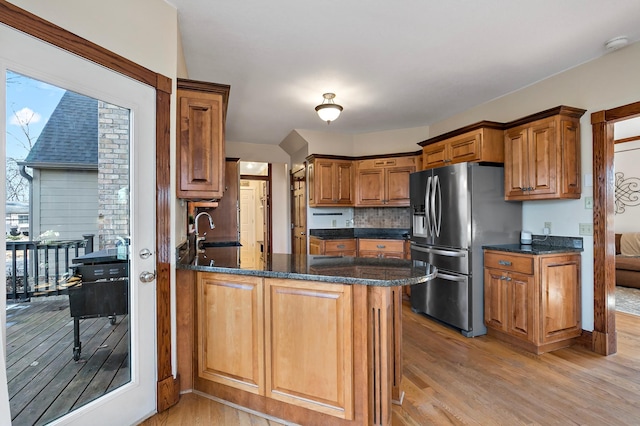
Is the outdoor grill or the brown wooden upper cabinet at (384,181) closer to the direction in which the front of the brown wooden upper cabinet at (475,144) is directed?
the outdoor grill

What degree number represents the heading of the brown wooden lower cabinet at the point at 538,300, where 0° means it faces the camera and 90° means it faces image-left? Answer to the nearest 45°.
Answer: approximately 45°

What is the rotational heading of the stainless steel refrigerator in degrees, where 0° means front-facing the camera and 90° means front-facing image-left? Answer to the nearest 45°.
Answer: approximately 45°

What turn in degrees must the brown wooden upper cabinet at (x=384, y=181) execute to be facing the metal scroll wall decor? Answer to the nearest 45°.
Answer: approximately 90° to its left

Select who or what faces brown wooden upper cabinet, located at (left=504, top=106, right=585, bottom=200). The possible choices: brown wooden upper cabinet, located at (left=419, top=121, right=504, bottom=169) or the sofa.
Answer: the sofa

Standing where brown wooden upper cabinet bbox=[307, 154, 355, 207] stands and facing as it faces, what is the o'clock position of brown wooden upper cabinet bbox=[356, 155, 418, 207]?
brown wooden upper cabinet bbox=[356, 155, 418, 207] is roughly at 9 o'clock from brown wooden upper cabinet bbox=[307, 154, 355, 207].

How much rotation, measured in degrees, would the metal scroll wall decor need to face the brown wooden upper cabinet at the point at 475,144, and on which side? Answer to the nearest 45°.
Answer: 0° — it already faces it

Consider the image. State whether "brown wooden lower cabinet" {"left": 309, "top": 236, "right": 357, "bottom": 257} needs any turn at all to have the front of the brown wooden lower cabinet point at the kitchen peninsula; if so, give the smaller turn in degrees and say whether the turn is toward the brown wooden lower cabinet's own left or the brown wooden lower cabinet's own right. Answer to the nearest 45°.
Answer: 0° — it already faces it
